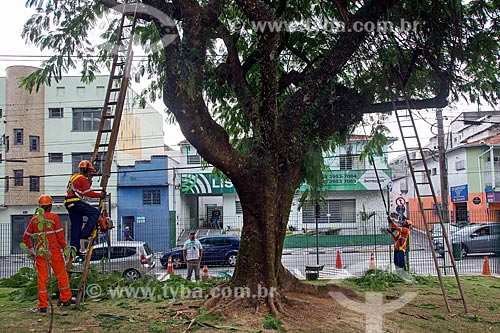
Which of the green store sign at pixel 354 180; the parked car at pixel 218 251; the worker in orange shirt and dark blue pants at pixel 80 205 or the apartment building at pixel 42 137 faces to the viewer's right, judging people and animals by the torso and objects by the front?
the worker in orange shirt and dark blue pants

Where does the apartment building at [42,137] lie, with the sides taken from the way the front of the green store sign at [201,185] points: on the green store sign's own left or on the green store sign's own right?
on the green store sign's own right

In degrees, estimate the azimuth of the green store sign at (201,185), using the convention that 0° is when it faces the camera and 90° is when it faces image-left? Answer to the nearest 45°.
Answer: approximately 0°

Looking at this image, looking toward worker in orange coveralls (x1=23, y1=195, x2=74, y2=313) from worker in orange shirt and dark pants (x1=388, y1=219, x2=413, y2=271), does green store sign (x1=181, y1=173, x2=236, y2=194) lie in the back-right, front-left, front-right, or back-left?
back-right

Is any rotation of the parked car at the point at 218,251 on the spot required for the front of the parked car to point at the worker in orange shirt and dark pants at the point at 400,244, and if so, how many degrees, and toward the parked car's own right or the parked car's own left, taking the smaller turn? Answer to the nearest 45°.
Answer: approximately 135° to the parked car's own left

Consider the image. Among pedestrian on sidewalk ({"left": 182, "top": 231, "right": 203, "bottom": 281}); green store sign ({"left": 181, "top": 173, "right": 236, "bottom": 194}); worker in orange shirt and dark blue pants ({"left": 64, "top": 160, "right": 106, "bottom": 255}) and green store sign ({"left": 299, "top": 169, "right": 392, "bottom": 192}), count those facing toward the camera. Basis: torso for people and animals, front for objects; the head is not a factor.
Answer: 3

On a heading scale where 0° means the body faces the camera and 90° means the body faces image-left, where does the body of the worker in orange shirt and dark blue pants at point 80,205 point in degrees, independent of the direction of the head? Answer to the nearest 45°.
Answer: approximately 270°

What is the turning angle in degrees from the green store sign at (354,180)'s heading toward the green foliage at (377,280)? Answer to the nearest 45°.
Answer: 0° — it already faces it

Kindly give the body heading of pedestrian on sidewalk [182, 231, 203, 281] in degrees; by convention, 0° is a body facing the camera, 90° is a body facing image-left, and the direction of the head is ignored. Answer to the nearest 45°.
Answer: approximately 0°

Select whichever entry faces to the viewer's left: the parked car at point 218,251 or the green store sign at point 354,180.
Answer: the parked car

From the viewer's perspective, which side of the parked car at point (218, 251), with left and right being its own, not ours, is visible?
left
